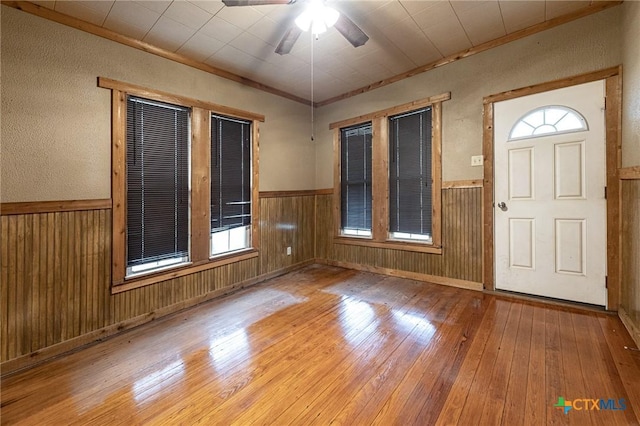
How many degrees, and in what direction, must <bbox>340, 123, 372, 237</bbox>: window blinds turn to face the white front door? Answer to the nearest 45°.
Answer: approximately 90° to its left

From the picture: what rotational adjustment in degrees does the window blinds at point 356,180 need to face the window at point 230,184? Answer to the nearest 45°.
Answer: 0° — it already faces it

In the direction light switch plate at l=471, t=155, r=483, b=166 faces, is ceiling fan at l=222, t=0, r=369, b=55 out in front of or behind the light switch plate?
in front

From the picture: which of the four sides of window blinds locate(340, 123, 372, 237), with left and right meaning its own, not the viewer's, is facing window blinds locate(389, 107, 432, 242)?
left

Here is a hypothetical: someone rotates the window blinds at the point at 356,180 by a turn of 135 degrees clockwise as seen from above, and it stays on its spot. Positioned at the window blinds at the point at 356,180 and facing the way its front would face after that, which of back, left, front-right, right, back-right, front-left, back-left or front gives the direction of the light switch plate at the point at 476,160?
back-right

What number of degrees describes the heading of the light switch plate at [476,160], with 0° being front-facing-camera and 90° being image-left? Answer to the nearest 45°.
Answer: approximately 0°

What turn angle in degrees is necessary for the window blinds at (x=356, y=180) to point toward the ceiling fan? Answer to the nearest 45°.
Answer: approximately 45° to its left

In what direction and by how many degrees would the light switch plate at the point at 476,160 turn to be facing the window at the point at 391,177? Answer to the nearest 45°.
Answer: approximately 90° to its right

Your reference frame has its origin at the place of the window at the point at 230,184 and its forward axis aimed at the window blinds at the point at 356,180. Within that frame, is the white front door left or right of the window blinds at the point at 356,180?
right

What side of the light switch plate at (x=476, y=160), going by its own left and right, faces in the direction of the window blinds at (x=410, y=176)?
right

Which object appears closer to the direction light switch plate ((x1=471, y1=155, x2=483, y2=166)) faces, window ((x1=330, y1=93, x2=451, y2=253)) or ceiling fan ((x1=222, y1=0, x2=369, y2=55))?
the ceiling fan

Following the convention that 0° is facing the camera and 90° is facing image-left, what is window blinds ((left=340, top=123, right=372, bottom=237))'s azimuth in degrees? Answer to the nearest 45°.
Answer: approximately 45°

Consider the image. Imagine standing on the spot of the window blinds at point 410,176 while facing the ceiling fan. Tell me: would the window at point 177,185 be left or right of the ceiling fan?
right
